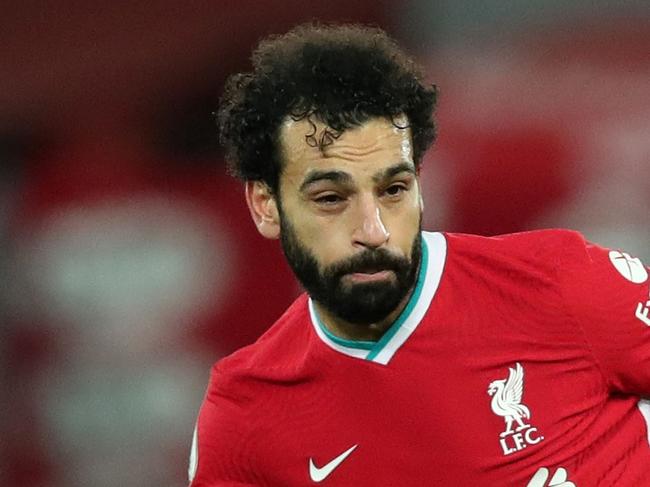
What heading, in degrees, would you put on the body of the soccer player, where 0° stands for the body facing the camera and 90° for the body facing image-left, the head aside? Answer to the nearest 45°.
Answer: approximately 0°
